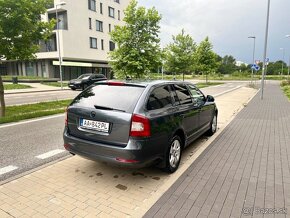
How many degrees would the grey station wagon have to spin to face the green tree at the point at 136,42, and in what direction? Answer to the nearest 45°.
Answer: approximately 45° to its left

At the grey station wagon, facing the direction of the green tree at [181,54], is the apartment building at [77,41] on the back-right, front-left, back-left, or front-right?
front-left

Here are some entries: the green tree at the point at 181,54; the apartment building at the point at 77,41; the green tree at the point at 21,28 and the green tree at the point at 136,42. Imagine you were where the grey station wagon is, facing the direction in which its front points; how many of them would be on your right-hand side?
0

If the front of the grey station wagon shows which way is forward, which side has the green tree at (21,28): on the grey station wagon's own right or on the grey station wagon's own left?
on the grey station wagon's own left

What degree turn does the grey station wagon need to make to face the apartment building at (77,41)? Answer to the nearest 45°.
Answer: approximately 45° to its left

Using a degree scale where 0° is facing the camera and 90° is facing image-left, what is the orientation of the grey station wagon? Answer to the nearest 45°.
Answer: approximately 225°

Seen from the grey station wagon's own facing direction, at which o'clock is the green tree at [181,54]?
The green tree is roughly at 11 o'clock from the grey station wagon.

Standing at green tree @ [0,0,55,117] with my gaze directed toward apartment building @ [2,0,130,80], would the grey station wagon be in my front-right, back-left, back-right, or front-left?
back-right

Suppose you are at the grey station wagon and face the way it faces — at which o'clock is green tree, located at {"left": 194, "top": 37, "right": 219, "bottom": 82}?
The green tree is roughly at 11 o'clock from the grey station wagon.

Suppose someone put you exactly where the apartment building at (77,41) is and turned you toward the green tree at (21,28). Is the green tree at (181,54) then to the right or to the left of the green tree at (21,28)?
left
